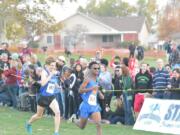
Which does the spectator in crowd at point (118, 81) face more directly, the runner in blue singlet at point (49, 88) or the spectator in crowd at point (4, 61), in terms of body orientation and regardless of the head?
the runner in blue singlet

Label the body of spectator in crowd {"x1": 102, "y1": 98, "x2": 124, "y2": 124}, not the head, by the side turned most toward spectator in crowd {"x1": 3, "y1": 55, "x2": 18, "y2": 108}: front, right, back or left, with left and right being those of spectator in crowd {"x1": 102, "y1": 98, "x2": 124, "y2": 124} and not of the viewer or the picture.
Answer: right

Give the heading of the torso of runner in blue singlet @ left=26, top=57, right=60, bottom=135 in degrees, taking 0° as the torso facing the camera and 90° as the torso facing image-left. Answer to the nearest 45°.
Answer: approximately 315°
